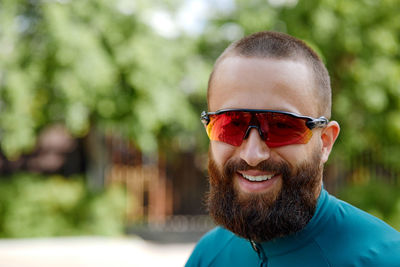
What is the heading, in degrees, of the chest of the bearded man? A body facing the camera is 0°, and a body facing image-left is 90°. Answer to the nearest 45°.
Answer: approximately 45°
